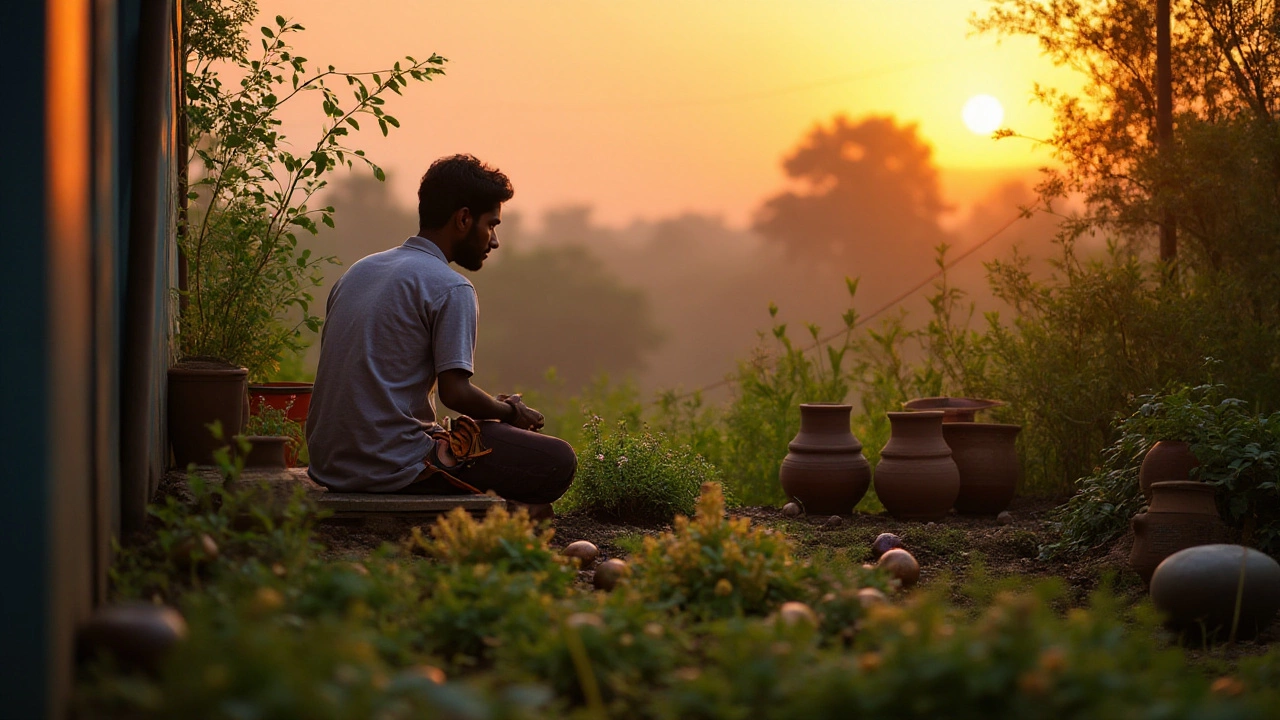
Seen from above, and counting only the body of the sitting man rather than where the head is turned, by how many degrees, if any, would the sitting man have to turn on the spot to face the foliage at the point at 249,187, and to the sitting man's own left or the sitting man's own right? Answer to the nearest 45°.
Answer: approximately 90° to the sitting man's own left

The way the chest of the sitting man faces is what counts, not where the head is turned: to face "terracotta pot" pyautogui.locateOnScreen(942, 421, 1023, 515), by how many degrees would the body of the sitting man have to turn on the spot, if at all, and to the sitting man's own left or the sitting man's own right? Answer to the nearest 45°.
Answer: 0° — they already face it

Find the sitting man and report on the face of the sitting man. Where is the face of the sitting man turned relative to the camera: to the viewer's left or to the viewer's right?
to the viewer's right

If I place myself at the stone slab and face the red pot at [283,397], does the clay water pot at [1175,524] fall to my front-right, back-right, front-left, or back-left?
back-right

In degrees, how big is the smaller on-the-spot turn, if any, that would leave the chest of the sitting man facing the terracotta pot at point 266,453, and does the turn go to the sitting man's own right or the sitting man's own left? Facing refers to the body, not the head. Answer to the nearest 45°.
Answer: approximately 180°

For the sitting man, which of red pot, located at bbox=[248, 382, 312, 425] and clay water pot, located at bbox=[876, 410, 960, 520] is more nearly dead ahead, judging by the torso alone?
the clay water pot

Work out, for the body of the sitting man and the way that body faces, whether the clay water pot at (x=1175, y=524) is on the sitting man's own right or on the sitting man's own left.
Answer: on the sitting man's own right

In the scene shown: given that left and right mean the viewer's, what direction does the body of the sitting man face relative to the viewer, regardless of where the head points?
facing away from the viewer and to the right of the viewer
